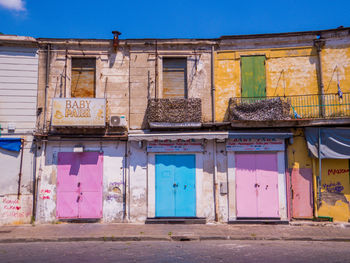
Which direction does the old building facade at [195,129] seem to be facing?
toward the camera

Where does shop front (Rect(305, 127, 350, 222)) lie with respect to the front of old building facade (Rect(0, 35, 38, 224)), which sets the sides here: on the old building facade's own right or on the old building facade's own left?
on the old building facade's own left

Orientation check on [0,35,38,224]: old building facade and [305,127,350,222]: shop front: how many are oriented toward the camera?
2

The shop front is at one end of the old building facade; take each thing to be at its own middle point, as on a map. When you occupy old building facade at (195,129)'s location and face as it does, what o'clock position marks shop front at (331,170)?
The shop front is roughly at 9 o'clock from the old building facade.

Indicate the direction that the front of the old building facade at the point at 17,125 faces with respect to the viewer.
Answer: facing the viewer

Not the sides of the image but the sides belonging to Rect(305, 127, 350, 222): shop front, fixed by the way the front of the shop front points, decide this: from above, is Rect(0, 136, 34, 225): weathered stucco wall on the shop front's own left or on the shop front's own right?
on the shop front's own right

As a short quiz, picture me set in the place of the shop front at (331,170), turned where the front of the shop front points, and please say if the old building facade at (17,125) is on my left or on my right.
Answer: on my right
